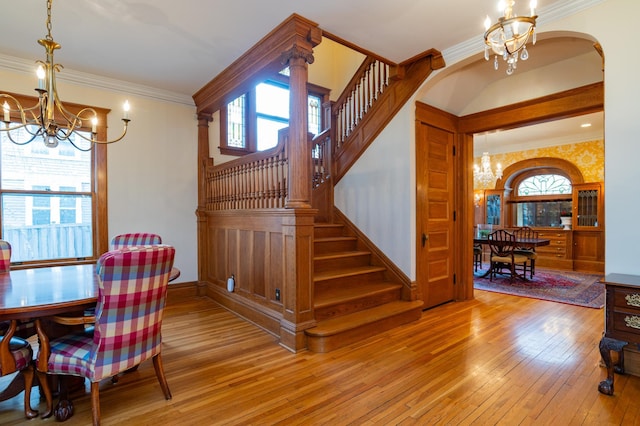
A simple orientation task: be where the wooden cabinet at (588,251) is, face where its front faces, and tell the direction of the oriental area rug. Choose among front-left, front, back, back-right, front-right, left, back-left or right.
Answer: front

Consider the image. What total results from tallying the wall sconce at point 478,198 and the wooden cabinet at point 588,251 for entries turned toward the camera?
2

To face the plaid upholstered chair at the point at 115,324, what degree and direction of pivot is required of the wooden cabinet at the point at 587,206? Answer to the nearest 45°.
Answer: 0° — it already faces it

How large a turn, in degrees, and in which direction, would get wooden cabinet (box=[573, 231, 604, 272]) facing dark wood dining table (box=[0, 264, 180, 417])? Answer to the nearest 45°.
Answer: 0° — it already faces it

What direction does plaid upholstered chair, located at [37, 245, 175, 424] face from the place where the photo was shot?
facing away from the viewer and to the left of the viewer

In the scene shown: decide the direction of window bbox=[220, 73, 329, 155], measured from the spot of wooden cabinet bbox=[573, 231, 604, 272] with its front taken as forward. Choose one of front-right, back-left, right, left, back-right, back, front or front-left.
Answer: front-right

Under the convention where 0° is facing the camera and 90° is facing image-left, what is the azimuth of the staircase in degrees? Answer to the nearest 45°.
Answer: approximately 315°

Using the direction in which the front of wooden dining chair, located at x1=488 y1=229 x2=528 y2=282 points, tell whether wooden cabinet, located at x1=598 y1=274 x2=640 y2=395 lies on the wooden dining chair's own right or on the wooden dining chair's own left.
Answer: on the wooden dining chair's own right

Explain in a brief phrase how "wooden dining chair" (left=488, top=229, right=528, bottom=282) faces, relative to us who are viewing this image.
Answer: facing away from the viewer and to the right of the viewer

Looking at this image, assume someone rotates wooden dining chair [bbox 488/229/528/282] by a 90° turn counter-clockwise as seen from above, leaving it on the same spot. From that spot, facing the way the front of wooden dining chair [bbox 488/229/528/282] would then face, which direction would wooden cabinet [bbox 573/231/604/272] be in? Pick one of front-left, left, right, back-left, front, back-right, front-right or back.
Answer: right

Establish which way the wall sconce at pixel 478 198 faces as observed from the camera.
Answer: facing the viewer
